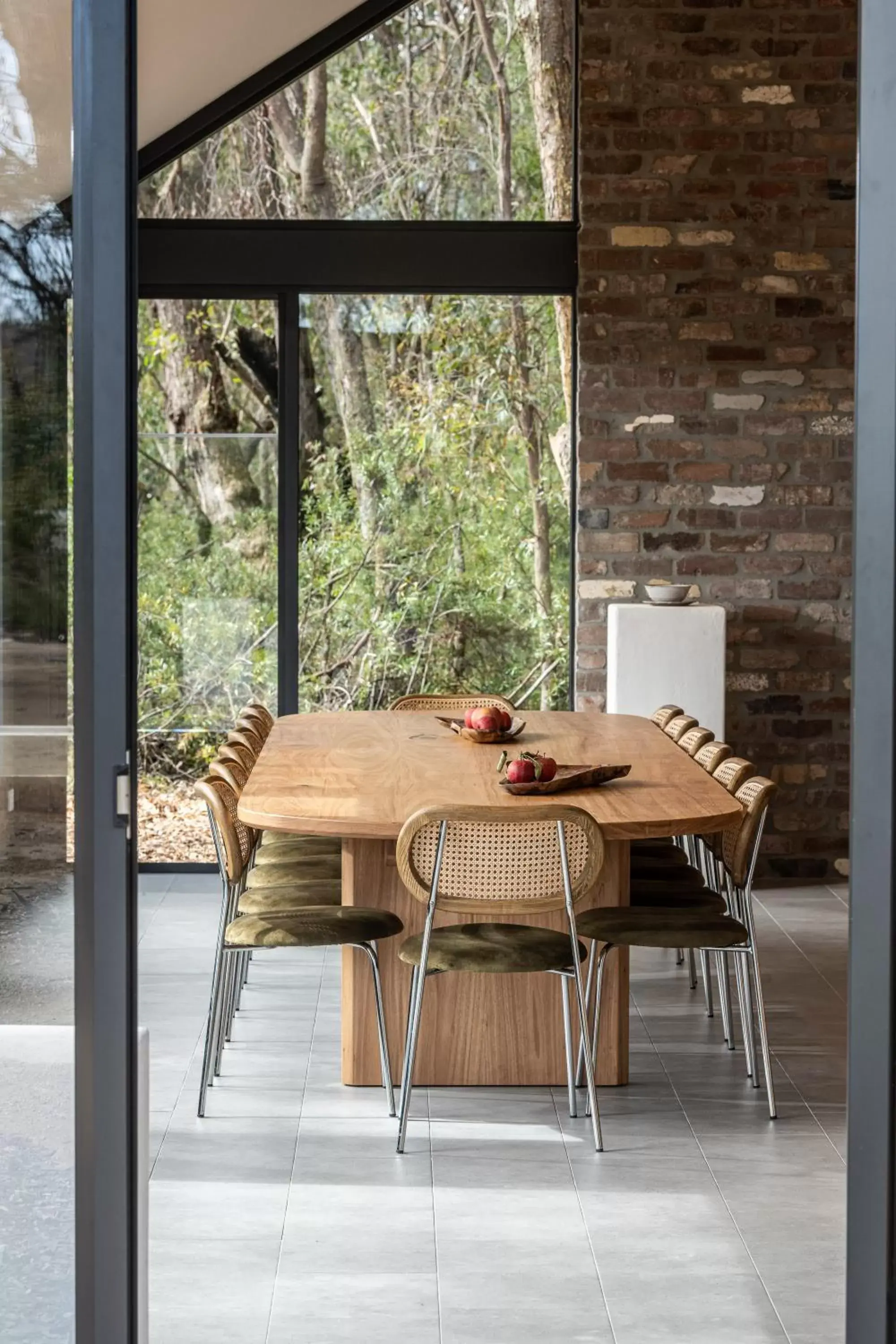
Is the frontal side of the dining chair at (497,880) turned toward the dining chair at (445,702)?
yes

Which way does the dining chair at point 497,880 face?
away from the camera

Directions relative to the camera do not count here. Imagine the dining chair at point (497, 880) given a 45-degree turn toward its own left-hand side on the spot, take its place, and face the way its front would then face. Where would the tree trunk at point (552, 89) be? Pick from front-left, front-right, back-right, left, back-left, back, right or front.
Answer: front-right

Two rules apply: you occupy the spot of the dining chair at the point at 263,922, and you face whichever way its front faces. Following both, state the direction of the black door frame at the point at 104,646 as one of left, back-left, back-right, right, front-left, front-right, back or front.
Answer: right

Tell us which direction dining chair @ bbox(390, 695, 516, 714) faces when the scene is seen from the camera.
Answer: facing the viewer

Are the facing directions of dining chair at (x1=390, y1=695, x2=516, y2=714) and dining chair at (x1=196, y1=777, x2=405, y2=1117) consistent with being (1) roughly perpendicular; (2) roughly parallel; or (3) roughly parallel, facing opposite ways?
roughly perpendicular

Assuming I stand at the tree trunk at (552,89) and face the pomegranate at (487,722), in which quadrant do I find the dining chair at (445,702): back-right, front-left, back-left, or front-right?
front-right

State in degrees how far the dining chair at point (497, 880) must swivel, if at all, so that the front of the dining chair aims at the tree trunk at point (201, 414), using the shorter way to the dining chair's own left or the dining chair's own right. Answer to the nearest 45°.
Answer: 0° — it already faces it

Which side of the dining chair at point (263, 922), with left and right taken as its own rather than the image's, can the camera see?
right

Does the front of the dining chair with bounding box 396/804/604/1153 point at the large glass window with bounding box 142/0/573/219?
yes

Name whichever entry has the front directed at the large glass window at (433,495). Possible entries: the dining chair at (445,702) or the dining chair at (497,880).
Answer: the dining chair at (497,880)

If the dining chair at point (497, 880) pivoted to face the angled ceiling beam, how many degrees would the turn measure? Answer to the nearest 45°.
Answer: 0° — it already faces it

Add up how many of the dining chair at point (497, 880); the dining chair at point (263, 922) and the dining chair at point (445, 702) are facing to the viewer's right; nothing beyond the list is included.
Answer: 1

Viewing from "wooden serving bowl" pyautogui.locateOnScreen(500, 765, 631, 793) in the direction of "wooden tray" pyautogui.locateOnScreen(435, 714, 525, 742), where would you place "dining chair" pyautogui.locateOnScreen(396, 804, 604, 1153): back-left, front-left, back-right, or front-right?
back-left

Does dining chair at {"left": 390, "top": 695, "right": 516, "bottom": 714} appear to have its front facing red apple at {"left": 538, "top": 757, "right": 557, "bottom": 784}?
yes
